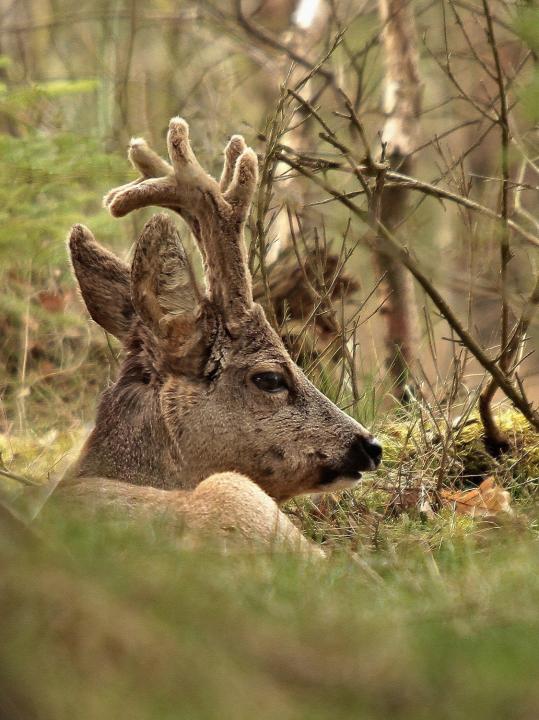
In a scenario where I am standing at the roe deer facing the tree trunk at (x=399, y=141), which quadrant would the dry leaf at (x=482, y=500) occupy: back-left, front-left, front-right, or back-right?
front-right

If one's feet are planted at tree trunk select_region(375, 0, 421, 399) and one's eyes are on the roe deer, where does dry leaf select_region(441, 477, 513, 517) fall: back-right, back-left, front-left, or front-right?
front-left

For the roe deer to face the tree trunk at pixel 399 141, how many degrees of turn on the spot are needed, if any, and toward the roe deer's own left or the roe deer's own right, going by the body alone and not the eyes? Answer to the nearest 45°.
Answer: approximately 45° to the roe deer's own left

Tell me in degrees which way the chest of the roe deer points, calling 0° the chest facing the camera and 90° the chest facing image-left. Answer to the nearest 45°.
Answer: approximately 270°

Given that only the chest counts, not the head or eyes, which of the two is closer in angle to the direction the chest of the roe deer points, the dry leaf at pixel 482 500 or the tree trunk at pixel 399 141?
the dry leaf

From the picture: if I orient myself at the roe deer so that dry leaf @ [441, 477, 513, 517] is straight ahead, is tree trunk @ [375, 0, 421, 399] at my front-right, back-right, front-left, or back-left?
front-left

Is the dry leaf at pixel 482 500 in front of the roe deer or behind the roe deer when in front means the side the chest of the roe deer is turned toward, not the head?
in front
